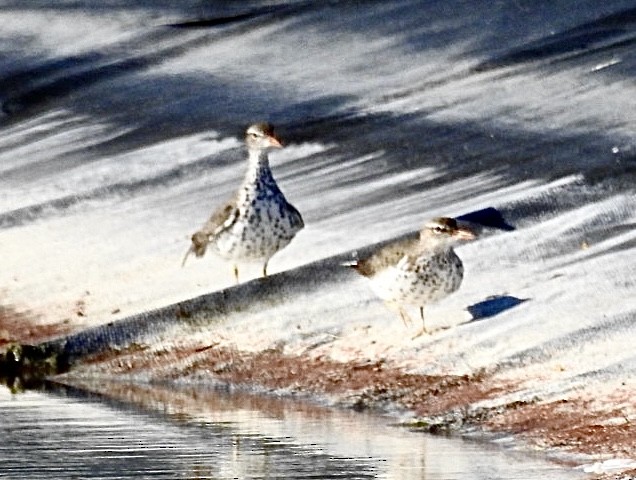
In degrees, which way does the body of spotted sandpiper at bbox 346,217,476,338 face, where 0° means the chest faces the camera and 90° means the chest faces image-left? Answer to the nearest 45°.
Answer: approximately 315°

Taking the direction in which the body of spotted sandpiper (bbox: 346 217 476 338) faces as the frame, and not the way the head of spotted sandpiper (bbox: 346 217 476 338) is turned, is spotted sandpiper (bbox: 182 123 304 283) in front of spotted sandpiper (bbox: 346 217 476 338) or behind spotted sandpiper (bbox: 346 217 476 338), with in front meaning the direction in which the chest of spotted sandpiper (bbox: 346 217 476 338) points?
behind

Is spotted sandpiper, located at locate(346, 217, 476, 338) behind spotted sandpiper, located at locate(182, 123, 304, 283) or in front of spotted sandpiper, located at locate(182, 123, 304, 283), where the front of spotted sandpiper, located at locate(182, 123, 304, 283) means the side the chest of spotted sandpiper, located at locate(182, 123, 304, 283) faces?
in front
